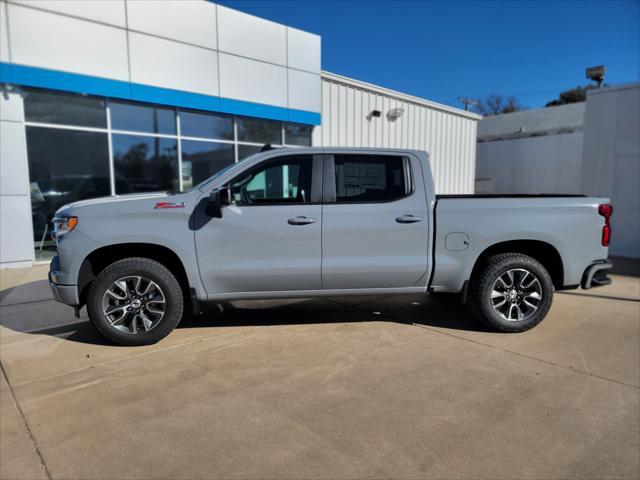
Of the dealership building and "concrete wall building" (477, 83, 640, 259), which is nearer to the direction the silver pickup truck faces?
the dealership building

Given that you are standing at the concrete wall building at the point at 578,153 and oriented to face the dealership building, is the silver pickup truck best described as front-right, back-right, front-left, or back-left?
front-left

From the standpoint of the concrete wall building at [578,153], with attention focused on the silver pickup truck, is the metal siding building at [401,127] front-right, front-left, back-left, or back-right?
front-right

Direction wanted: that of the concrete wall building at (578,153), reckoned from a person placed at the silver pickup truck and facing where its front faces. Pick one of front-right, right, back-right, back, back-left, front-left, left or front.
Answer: back-right

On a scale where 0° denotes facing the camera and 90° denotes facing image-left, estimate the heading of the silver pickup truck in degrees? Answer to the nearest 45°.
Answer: approximately 90°

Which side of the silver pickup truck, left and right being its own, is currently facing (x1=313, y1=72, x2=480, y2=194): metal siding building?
right

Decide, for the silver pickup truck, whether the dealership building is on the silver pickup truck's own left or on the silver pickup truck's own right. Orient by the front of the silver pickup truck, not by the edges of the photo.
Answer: on the silver pickup truck's own right
